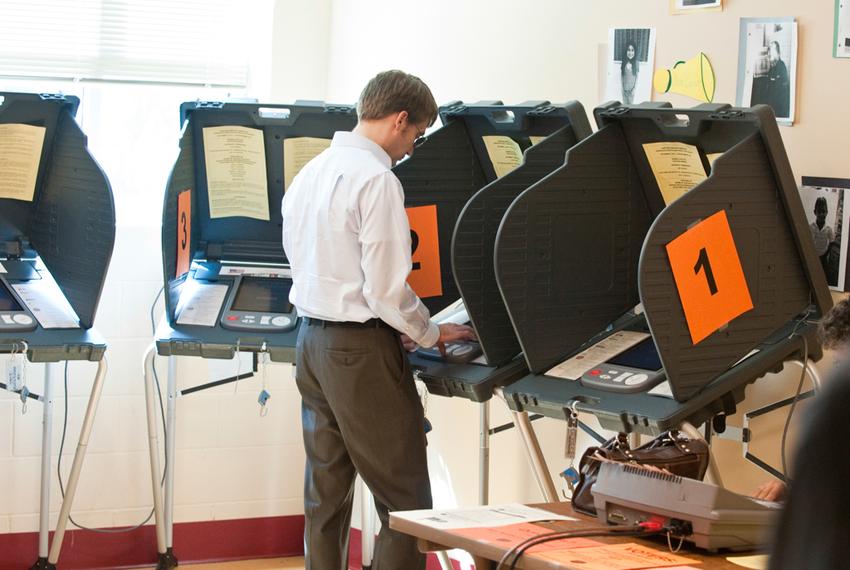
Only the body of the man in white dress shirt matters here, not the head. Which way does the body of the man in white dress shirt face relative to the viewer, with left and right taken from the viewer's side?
facing away from the viewer and to the right of the viewer

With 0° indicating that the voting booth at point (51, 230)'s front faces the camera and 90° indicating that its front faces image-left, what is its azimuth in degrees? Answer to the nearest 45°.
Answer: approximately 0°

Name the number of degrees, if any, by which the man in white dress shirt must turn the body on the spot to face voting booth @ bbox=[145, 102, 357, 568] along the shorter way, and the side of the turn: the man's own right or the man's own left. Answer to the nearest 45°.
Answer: approximately 90° to the man's own left

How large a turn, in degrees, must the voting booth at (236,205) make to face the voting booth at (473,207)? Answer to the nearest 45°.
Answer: approximately 45° to its left

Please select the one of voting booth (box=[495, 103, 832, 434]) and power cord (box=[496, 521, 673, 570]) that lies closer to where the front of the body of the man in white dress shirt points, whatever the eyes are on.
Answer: the voting booth

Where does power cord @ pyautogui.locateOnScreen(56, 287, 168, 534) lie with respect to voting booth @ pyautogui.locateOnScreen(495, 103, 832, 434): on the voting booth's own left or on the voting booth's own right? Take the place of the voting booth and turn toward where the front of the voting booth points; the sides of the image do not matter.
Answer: on the voting booth's own right

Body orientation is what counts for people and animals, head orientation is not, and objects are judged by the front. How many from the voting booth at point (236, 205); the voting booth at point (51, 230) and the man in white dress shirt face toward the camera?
2

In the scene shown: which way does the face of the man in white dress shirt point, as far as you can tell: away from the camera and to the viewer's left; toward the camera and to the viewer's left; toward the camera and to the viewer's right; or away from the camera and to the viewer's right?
away from the camera and to the viewer's right

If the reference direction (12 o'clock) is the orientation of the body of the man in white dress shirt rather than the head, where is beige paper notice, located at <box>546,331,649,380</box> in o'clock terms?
The beige paper notice is roughly at 2 o'clock from the man in white dress shirt.

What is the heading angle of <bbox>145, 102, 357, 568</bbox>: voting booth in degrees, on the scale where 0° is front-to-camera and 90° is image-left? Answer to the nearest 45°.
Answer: approximately 0°
